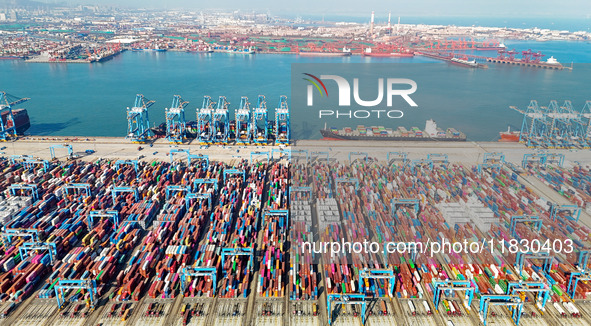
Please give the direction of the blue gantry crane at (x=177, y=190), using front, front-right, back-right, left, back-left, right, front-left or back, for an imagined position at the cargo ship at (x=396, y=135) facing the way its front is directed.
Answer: front-left

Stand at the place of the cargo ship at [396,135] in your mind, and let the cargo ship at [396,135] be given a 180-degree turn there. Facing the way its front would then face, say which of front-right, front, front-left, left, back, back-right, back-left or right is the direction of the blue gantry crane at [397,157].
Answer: right

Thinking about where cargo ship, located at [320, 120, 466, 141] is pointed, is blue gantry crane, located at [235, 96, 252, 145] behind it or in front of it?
in front

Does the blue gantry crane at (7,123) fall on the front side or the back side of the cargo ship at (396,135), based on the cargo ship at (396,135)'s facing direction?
on the front side

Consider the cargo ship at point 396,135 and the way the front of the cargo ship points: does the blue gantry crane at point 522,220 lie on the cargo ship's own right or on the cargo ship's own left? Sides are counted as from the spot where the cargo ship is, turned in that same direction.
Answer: on the cargo ship's own left

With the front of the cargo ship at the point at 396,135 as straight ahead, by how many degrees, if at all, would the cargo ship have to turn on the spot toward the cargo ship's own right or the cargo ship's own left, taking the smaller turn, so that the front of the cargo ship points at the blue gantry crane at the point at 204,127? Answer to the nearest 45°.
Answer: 0° — it already faces it

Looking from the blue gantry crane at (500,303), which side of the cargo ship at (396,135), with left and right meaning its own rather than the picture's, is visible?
left

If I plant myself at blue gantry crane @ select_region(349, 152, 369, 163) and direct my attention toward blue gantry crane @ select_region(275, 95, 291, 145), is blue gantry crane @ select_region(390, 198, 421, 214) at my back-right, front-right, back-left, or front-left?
back-left

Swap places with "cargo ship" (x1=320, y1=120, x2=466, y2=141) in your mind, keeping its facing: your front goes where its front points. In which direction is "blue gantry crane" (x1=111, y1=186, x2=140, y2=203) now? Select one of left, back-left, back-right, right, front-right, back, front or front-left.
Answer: front-left

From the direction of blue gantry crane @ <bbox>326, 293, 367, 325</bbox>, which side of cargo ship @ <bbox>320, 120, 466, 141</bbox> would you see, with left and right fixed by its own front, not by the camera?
left

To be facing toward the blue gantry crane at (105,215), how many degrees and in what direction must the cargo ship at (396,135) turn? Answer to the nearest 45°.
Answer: approximately 45° to its left

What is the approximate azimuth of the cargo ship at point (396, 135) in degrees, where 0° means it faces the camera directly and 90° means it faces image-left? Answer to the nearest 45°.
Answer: approximately 90°

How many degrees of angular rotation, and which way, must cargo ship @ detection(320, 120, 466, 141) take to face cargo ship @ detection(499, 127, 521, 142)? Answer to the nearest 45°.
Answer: approximately 180°
